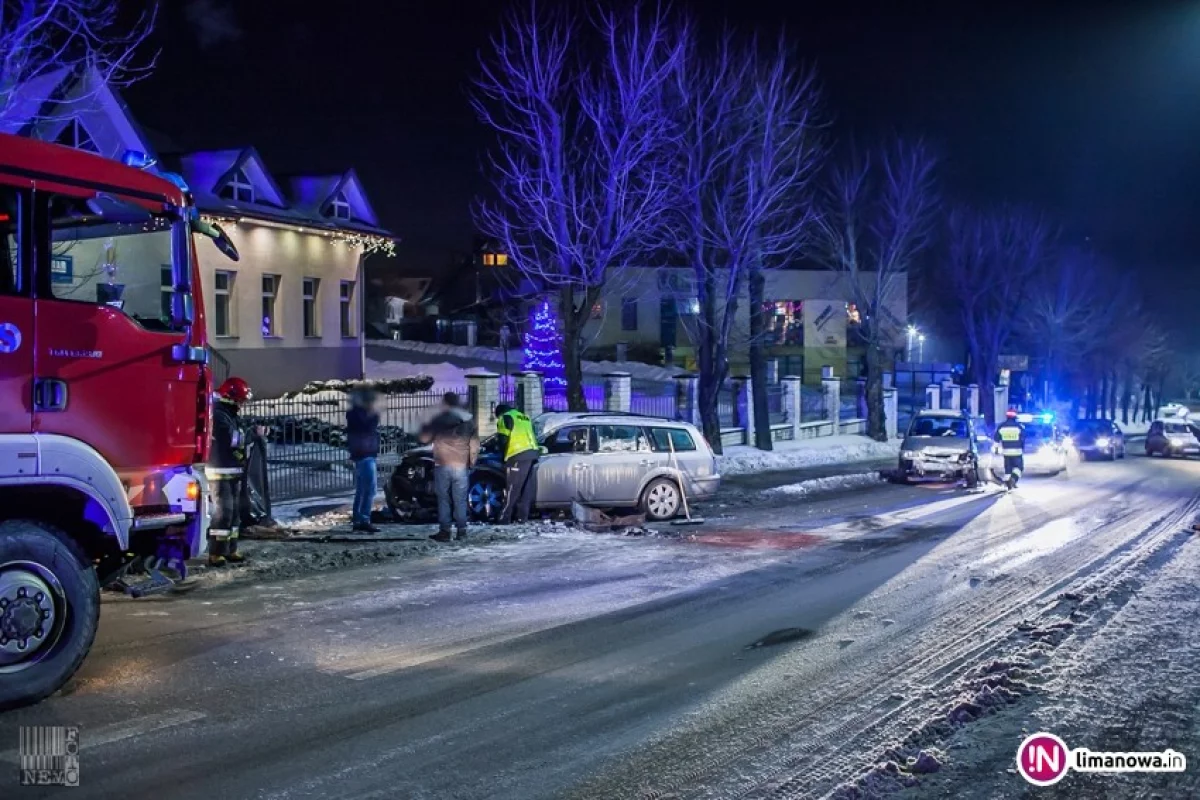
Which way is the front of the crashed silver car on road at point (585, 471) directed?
to the viewer's left

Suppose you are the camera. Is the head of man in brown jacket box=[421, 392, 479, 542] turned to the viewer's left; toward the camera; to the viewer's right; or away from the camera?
away from the camera

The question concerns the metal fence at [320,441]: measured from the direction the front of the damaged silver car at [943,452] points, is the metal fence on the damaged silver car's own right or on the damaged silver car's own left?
on the damaged silver car's own right

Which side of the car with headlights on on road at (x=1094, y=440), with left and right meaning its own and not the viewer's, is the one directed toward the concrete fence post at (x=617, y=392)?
front

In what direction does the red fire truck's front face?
to the viewer's right

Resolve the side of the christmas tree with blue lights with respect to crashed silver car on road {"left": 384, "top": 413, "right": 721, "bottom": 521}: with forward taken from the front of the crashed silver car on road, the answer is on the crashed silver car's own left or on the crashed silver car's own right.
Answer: on the crashed silver car's own right

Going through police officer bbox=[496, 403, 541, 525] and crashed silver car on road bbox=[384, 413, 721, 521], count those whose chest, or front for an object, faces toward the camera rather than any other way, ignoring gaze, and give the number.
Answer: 0

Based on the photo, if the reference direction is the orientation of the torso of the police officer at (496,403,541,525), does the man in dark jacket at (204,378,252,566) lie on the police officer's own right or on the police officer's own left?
on the police officer's own left

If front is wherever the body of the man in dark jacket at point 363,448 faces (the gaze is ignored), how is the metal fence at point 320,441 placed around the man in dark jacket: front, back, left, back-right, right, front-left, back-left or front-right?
left

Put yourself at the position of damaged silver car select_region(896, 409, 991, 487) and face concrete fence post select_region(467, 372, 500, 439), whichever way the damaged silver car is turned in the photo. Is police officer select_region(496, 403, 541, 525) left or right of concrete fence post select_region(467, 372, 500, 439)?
left

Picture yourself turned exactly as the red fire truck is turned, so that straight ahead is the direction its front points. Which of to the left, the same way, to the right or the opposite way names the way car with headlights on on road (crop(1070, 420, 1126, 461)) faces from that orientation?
the opposite way
